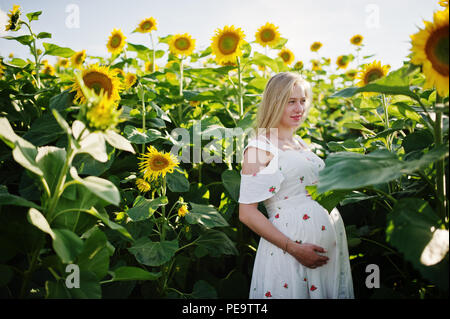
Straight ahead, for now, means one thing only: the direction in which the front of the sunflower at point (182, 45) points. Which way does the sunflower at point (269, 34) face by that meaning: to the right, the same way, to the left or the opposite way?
the same way

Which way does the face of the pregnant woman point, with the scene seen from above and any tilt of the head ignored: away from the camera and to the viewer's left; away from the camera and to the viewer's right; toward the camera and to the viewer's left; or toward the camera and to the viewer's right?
toward the camera and to the viewer's right

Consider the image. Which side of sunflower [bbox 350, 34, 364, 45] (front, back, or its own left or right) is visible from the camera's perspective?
front

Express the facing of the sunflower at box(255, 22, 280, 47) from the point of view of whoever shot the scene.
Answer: facing the viewer

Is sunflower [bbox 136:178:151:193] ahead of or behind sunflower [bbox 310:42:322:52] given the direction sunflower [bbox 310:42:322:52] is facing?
ahead

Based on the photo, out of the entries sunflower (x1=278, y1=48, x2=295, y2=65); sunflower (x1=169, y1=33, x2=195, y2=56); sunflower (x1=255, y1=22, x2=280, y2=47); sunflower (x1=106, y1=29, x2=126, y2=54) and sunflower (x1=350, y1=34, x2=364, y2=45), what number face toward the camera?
5

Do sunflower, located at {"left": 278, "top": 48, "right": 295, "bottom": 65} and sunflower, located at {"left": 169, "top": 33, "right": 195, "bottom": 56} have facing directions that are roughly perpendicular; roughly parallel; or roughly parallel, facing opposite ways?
roughly parallel

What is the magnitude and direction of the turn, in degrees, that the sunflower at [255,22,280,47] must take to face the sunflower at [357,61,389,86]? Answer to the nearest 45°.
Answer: approximately 45° to its left

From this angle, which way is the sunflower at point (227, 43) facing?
toward the camera

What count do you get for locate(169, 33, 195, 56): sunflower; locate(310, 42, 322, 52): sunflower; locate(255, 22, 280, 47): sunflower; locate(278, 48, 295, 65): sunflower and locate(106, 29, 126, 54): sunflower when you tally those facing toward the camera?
5
